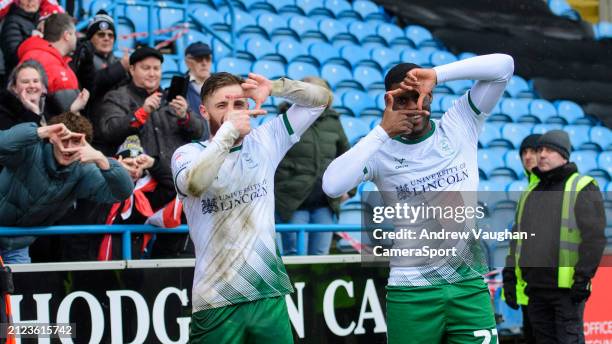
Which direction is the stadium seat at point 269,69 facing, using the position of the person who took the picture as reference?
facing the viewer

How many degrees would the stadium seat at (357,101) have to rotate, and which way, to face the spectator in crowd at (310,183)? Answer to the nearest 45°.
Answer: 0° — it already faces them

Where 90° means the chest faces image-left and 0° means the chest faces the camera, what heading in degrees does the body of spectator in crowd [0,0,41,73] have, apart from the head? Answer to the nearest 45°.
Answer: approximately 315°

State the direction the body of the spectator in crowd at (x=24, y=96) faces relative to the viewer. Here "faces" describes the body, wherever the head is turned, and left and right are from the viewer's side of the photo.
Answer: facing the viewer and to the right of the viewer

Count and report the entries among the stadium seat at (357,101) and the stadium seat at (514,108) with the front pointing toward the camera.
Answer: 2

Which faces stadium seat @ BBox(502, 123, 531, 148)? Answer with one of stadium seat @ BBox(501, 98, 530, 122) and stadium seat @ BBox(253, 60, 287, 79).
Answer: stadium seat @ BBox(501, 98, 530, 122)

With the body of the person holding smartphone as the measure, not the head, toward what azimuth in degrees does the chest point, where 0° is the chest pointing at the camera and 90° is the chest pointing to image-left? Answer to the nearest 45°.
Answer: approximately 315°

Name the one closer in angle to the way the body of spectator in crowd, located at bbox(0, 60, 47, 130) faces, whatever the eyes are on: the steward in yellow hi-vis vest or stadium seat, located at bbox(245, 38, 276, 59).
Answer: the steward in yellow hi-vis vest

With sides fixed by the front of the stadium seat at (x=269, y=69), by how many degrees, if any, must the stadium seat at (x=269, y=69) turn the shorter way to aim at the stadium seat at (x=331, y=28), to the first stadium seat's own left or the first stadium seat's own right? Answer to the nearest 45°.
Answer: approximately 135° to the first stadium seat's own left

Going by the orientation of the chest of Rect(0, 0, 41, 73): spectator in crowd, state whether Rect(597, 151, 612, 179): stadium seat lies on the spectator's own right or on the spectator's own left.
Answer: on the spectator's own left
